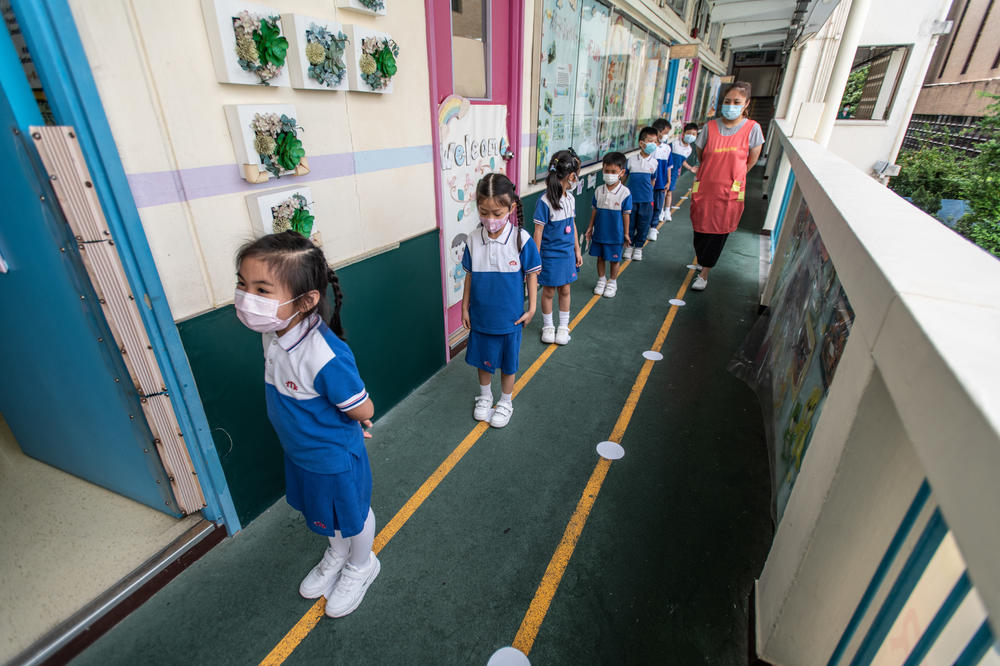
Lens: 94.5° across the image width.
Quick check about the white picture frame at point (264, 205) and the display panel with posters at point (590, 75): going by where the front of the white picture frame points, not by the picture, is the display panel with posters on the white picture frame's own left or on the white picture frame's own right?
on the white picture frame's own left

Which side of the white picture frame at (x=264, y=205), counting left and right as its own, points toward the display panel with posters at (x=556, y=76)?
left

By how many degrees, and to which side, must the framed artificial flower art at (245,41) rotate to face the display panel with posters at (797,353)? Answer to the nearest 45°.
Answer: approximately 45° to its left

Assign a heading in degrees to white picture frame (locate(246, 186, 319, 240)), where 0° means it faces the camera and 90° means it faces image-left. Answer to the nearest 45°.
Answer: approximately 315°

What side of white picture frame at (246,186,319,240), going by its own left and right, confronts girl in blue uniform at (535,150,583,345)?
left

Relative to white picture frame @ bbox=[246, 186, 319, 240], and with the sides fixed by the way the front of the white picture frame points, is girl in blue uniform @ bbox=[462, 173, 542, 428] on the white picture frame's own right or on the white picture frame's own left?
on the white picture frame's own left

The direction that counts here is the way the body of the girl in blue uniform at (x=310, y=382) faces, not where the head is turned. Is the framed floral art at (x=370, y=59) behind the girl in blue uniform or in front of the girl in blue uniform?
behind
